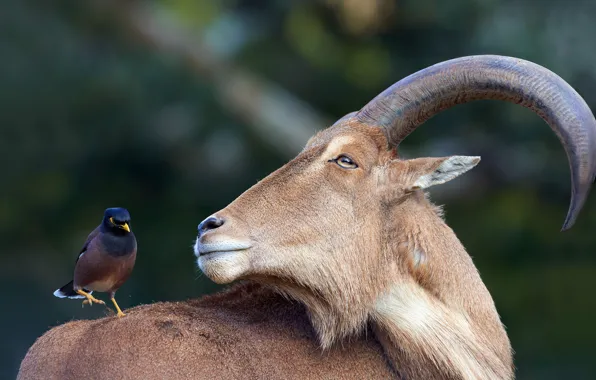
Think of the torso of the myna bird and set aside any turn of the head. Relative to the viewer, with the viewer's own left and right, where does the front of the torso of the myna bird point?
facing the viewer and to the right of the viewer

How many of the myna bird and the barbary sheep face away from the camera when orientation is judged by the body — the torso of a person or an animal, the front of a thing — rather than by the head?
0

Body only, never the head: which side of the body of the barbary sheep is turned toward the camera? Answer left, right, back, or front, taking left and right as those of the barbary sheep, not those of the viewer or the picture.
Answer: right
